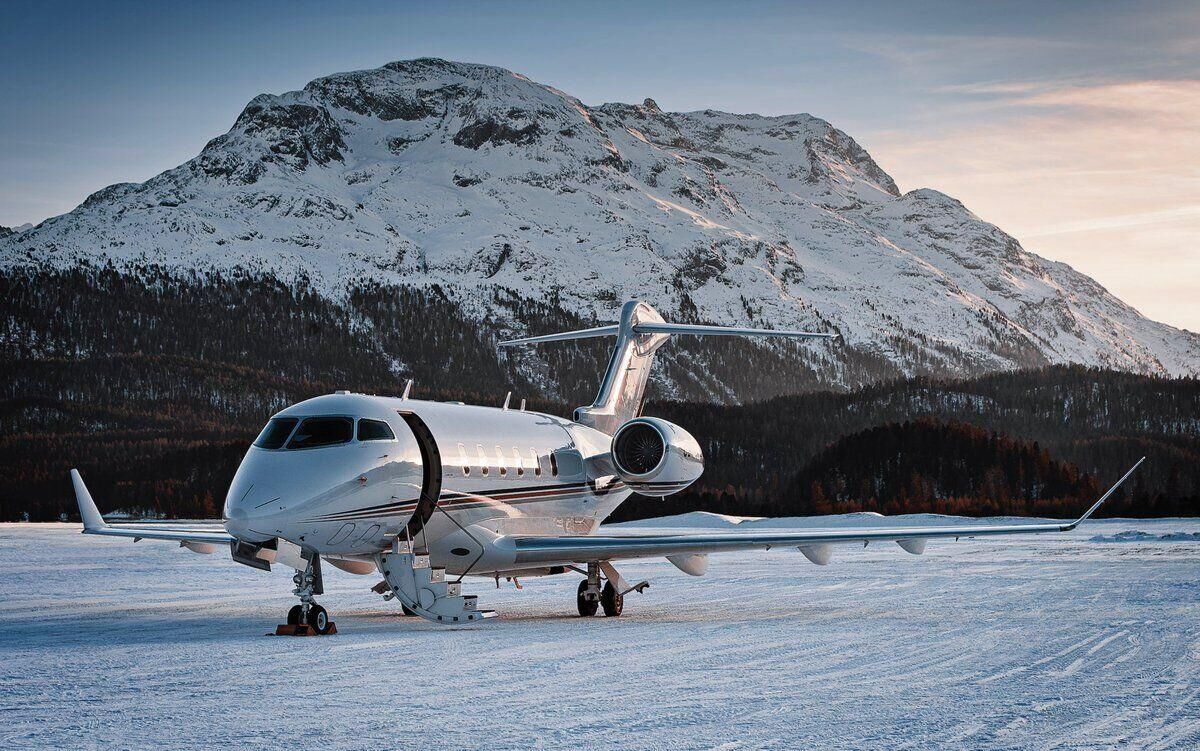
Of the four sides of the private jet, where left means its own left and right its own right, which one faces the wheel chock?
front

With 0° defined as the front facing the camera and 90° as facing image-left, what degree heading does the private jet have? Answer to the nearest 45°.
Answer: approximately 45°
